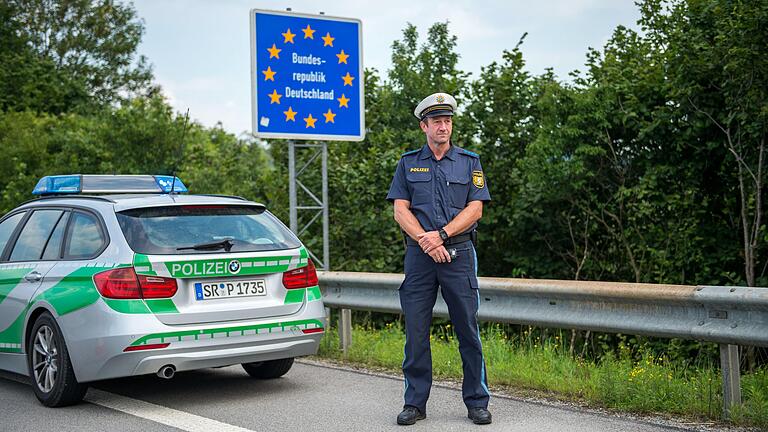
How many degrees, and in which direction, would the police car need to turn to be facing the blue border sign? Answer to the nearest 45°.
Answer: approximately 90° to its right

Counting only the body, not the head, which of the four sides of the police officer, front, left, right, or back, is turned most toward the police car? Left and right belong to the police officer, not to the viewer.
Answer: right

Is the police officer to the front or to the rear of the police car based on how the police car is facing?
to the rear

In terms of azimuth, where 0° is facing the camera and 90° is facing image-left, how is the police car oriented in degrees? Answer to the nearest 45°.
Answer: approximately 135°

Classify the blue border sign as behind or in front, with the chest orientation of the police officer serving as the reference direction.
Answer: behind

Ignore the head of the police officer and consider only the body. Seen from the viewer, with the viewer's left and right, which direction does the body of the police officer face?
facing the viewer

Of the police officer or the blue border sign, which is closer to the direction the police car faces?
the blue border sign
